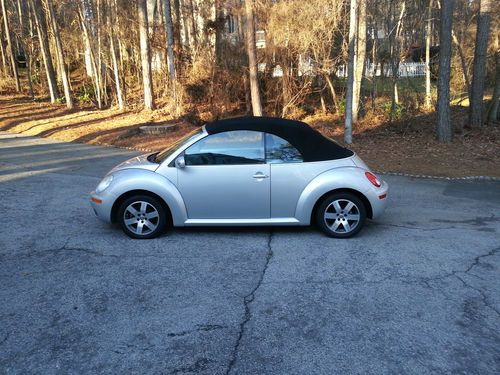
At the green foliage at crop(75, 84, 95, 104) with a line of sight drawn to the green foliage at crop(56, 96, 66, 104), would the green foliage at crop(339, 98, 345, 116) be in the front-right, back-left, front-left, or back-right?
back-left

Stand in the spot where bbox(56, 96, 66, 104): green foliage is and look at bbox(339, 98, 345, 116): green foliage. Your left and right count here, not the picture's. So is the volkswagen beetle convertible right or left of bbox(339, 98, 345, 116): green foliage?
right

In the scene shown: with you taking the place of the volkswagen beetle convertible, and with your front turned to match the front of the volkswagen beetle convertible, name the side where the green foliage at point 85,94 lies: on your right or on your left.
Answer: on your right

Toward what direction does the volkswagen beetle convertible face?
to the viewer's left

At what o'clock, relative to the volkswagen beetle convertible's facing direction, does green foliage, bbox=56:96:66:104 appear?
The green foliage is roughly at 2 o'clock from the volkswagen beetle convertible.

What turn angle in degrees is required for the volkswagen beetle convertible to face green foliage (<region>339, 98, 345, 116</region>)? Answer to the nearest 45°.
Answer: approximately 90° to its right
